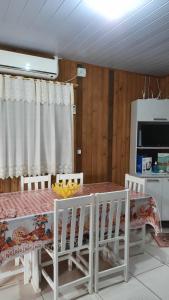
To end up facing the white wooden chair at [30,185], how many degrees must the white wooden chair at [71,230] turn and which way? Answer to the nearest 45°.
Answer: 0° — it already faces it

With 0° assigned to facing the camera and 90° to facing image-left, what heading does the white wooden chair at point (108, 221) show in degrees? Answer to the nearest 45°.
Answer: approximately 135°

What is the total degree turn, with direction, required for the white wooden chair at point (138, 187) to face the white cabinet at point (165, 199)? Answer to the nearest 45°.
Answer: approximately 180°

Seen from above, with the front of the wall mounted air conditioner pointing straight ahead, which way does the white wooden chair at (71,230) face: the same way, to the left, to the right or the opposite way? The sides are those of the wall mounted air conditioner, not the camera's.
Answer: the opposite way

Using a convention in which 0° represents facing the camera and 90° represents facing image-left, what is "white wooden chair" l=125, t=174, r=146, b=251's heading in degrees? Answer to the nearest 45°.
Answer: approximately 45°

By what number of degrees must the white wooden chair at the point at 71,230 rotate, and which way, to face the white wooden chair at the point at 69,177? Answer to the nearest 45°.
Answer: approximately 45° to its right

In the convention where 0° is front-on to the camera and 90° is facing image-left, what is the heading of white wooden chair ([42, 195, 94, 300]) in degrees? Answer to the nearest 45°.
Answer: approximately 135°

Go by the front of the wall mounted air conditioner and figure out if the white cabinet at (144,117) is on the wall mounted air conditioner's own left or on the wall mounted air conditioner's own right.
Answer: on the wall mounted air conditioner's own left

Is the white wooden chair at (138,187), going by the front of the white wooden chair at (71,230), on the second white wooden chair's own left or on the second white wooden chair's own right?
on the second white wooden chair's own right

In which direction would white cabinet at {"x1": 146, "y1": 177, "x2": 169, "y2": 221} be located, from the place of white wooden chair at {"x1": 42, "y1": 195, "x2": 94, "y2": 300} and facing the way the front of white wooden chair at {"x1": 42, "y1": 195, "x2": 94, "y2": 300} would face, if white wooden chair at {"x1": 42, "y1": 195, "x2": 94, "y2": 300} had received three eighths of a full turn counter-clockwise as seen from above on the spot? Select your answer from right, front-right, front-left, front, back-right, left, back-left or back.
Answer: back-left

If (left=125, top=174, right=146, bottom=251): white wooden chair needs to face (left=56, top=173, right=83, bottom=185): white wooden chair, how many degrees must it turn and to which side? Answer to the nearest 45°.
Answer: approximately 45° to its right
